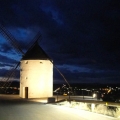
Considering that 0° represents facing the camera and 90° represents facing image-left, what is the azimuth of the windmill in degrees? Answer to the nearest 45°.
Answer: approximately 45°

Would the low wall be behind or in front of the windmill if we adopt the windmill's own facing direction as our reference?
behind
